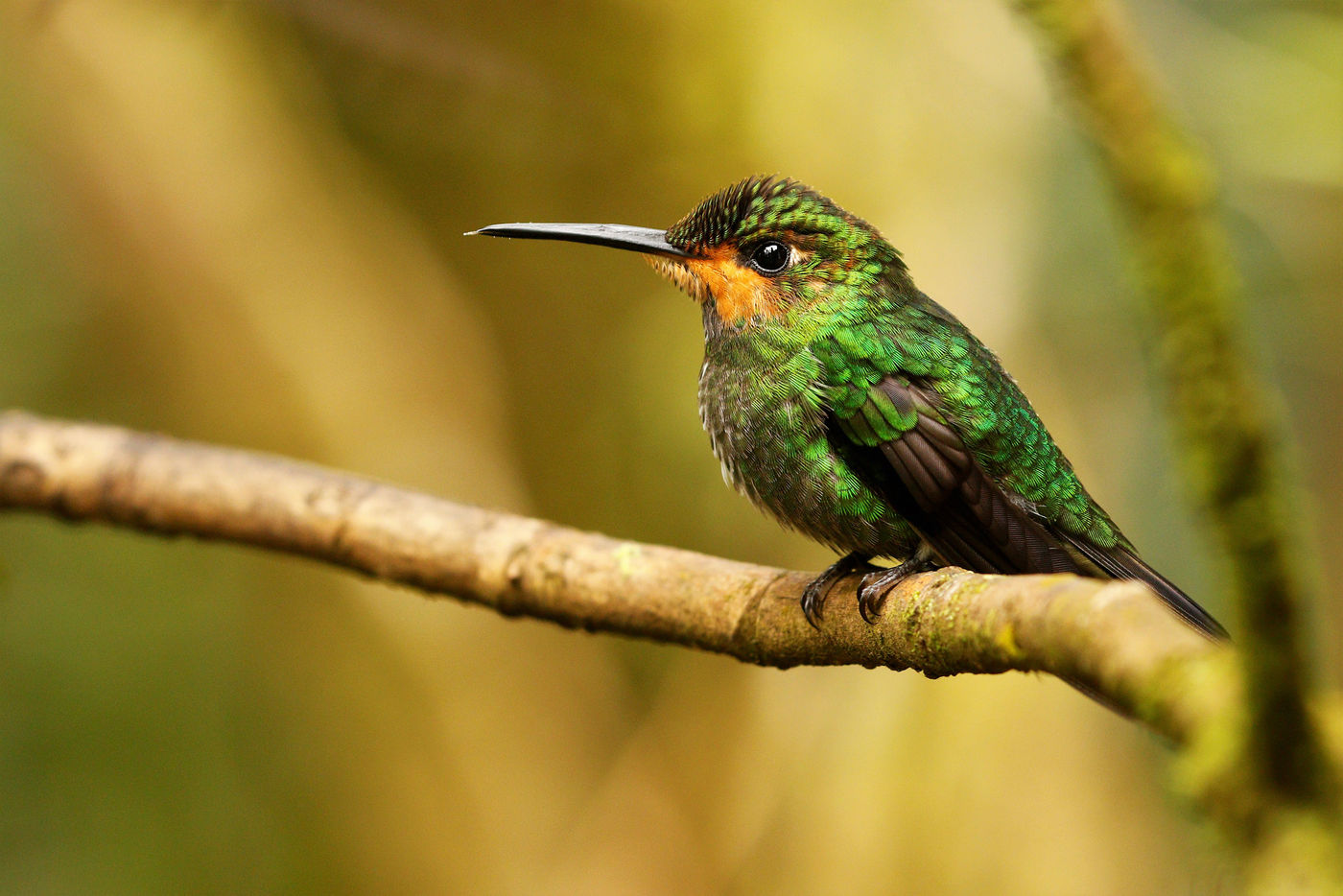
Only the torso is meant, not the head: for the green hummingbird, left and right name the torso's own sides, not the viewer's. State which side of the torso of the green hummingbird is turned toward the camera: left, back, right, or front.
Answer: left
